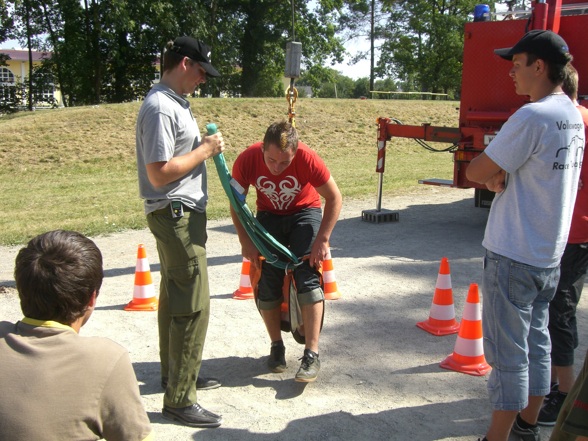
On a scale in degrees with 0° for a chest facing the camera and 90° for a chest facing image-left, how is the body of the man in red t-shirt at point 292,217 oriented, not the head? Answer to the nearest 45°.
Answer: approximately 0°

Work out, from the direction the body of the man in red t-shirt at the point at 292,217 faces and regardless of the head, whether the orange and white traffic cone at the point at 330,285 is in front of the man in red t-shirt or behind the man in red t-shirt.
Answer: behind

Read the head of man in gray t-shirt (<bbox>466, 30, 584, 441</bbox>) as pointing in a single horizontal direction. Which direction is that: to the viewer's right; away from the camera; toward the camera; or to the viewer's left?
to the viewer's left

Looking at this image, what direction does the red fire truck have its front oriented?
away from the camera

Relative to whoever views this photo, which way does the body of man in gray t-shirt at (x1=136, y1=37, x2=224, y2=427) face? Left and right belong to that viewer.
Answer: facing to the right of the viewer

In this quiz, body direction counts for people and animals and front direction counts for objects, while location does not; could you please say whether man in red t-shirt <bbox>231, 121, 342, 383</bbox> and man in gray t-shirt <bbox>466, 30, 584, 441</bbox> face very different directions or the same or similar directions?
very different directions

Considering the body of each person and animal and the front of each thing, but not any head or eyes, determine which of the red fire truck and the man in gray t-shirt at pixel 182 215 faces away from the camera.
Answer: the red fire truck

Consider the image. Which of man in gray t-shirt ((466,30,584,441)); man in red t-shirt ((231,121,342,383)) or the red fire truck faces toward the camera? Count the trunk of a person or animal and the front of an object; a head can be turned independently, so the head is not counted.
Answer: the man in red t-shirt

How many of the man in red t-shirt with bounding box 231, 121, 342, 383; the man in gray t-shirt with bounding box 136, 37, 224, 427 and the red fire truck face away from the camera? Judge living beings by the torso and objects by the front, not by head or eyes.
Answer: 1

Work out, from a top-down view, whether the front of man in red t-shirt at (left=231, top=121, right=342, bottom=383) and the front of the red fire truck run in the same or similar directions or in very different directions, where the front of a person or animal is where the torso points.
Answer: very different directions

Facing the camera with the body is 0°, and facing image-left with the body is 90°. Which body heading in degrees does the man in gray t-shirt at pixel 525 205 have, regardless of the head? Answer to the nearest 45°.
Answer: approximately 135°

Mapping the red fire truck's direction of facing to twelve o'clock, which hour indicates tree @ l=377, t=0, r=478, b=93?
The tree is roughly at 12 o'clock from the red fire truck.

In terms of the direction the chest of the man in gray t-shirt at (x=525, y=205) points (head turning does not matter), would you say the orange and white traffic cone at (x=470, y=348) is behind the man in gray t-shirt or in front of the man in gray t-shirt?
in front

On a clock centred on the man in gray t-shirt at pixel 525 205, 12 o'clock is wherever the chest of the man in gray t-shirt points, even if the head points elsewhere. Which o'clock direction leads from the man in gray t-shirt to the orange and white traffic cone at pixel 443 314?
The orange and white traffic cone is roughly at 1 o'clock from the man in gray t-shirt.

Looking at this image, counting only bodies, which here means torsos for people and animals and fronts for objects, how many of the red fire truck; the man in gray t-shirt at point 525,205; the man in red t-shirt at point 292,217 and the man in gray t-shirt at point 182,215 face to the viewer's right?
1

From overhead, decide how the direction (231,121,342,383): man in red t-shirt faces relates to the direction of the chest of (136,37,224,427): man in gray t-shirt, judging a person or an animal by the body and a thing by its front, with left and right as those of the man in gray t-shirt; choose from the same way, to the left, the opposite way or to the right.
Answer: to the right

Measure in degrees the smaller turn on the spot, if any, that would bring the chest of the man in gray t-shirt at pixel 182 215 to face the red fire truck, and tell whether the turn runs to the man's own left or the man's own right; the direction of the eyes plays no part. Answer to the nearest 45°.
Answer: approximately 45° to the man's own left
